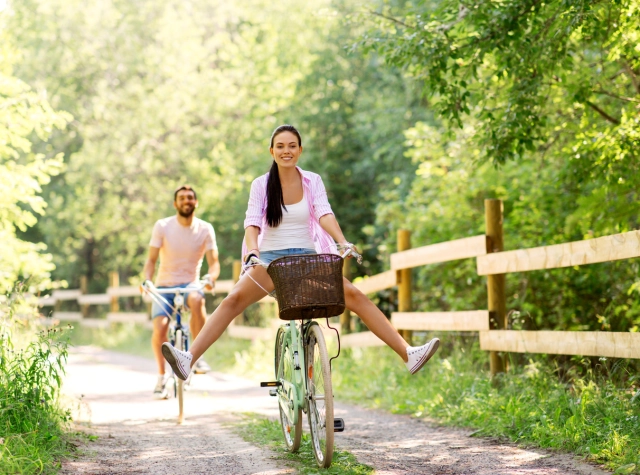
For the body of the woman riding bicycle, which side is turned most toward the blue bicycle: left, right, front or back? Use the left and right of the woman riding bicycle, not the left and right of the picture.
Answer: back

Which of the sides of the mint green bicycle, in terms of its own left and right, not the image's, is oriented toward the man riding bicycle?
back

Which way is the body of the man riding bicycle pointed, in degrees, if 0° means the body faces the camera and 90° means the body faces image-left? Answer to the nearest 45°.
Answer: approximately 0°

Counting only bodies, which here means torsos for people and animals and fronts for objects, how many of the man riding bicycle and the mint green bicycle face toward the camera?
2

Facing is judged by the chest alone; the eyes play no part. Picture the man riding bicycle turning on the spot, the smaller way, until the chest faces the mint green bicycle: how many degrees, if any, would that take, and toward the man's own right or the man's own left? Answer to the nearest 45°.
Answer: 0° — they already face it

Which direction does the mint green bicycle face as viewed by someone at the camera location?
facing the viewer

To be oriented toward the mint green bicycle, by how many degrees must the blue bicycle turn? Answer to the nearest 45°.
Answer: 0° — it already faces it

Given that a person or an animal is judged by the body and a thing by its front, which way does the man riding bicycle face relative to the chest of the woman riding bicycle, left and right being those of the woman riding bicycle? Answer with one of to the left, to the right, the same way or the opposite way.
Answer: the same way

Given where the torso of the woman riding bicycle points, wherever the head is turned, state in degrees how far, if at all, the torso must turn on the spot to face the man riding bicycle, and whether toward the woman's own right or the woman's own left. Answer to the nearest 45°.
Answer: approximately 180°

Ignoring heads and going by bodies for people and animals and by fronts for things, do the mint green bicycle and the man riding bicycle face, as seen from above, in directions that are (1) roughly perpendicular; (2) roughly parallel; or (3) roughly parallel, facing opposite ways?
roughly parallel

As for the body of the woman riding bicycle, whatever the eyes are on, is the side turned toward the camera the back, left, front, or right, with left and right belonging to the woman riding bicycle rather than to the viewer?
front

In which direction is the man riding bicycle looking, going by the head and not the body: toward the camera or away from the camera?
toward the camera

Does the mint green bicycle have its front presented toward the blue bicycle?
no

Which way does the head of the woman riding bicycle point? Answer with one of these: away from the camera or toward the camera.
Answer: toward the camera
